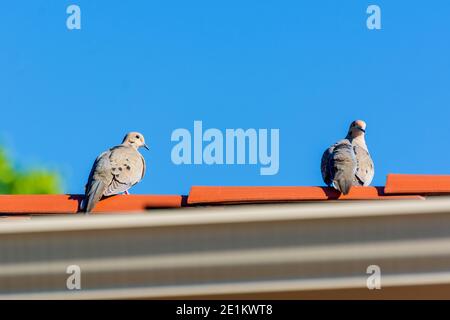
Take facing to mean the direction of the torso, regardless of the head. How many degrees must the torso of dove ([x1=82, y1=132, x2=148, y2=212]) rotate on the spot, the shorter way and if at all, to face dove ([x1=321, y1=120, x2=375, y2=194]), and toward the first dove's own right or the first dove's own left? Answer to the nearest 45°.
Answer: approximately 45° to the first dove's own right

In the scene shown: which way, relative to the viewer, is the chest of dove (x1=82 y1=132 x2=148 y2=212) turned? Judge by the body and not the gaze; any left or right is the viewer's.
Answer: facing away from the viewer and to the right of the viewer
